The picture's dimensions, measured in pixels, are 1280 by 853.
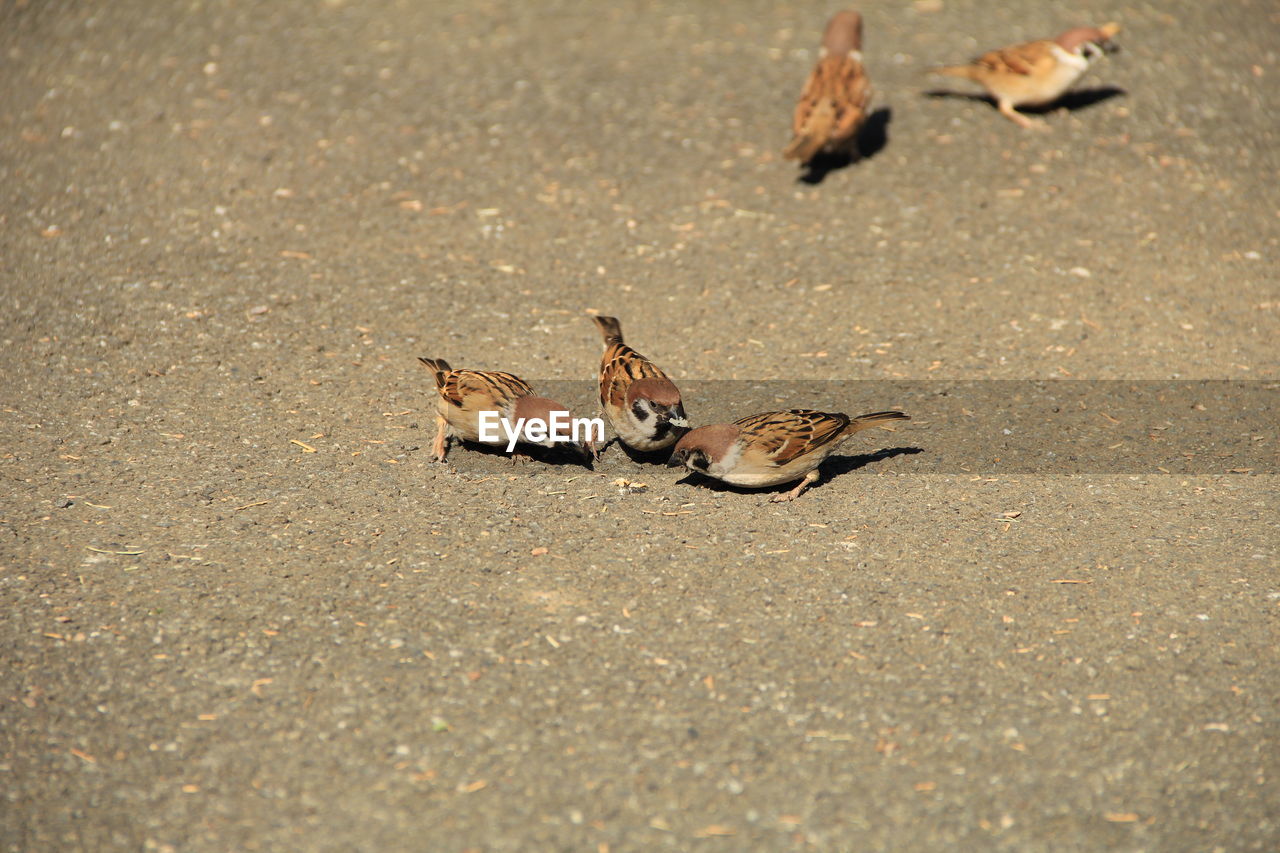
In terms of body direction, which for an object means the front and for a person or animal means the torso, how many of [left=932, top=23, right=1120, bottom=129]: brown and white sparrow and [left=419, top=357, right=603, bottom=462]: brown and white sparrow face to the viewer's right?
2

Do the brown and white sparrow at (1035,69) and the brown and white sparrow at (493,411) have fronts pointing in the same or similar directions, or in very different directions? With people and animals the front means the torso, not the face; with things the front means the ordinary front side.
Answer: same or similar directions

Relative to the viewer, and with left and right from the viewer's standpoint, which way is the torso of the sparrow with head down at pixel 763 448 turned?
facing to the left of the viewer

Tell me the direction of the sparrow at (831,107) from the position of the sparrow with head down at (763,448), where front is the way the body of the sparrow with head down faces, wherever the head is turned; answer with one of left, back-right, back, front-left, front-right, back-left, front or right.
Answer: right

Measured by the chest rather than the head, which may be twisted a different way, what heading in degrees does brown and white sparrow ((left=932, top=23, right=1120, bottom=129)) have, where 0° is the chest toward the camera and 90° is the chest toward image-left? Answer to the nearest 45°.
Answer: approximately 270°

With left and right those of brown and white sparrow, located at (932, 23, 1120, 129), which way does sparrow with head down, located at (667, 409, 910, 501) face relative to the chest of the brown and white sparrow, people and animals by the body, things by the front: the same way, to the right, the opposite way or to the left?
the opposite way

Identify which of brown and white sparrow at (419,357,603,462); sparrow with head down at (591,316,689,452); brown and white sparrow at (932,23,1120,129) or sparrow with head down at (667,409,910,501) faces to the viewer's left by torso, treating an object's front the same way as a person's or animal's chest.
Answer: sparrow with head down at (667,409,910,501)

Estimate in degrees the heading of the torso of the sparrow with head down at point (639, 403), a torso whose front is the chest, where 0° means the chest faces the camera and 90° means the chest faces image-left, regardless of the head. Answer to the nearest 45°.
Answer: approximately 315°

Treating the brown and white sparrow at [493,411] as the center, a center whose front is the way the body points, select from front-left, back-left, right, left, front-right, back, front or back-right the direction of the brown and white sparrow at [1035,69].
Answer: front-left

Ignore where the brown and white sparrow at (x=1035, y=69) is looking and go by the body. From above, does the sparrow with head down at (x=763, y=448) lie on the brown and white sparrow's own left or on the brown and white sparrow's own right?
on the brown and white sparrow's own right

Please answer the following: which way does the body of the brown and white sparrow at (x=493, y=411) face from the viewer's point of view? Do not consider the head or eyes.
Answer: to the viewer's right

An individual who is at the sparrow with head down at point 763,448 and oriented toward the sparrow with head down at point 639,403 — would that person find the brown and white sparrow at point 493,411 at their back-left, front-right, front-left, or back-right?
front-left

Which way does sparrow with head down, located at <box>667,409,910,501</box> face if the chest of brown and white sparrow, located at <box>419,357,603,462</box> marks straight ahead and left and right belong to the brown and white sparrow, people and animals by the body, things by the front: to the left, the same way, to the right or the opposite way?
the opposite way
